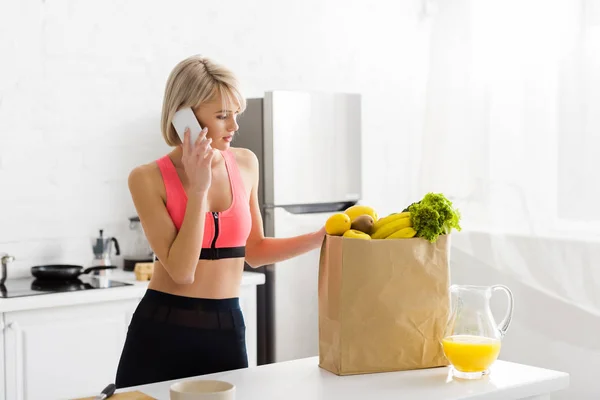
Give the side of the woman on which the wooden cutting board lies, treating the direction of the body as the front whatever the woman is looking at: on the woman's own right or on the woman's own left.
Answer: on the woman's own right

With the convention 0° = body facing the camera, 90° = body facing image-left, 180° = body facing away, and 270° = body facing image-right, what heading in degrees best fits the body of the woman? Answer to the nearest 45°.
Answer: approximately 315°

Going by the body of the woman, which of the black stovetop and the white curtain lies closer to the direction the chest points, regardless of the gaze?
the white curtain

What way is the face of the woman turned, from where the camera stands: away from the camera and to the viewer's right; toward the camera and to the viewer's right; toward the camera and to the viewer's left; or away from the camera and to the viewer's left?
toward the camera and to the viewer's right

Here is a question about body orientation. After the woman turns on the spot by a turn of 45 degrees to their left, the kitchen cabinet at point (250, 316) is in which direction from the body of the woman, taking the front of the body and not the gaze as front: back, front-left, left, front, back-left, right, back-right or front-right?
left

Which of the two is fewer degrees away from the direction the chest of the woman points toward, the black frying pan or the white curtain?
the white curtain

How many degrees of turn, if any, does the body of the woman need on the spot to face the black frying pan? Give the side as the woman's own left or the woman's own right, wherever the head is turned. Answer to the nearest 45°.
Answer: approximately 180°

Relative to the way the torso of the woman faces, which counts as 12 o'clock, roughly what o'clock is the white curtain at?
The white curtain is roughly at 9 o'clock from the woman.
